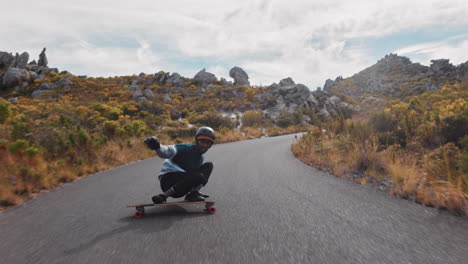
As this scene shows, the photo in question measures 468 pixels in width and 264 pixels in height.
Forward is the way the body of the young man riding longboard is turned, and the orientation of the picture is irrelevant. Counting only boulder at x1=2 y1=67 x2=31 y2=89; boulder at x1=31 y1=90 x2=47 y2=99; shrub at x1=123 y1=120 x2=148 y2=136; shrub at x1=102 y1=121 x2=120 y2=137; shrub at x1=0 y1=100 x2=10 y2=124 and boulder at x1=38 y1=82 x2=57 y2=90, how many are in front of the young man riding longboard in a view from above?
0

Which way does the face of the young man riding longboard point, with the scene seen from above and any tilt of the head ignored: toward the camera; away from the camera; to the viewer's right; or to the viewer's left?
toward the camera

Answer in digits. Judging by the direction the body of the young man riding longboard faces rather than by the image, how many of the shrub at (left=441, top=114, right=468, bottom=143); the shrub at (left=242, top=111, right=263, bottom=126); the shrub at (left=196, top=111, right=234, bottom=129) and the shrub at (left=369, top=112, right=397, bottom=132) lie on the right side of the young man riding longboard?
0

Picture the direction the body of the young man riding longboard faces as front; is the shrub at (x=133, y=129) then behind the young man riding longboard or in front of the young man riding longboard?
behind

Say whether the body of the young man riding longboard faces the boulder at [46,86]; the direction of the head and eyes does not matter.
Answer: no

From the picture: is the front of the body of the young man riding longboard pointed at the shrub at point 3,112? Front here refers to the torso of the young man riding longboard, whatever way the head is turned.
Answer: no

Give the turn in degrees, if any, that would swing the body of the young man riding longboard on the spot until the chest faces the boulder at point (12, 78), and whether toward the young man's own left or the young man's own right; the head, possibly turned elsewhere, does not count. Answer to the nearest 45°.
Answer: approximately 180°

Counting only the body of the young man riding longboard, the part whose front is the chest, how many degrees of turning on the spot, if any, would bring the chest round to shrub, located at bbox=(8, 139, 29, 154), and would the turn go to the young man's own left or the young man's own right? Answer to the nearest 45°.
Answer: approximately 180°

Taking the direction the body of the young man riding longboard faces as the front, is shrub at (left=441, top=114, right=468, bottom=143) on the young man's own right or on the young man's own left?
on the young man's own left

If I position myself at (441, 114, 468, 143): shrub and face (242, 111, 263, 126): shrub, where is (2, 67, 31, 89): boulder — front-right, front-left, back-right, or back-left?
front-left

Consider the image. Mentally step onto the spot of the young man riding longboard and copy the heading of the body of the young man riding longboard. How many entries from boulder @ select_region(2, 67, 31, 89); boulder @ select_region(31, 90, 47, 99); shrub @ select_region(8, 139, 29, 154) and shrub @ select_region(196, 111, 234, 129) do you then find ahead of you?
0

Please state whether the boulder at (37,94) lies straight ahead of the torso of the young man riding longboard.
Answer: no
